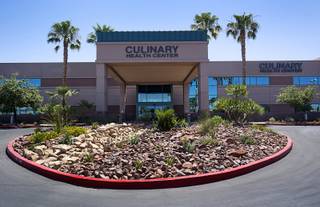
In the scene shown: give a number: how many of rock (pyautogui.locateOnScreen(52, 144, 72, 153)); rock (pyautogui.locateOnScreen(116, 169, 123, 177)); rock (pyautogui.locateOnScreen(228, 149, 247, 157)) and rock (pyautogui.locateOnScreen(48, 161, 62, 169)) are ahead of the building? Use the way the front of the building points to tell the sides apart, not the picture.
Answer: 4

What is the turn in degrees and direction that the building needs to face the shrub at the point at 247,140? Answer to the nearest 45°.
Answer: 0° — it already faces it

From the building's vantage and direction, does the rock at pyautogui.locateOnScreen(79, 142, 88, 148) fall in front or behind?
in front

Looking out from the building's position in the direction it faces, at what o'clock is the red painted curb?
The red painted curb is roughly at 12 o'clock from the building.

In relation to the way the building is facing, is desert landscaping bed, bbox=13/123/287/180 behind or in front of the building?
in front

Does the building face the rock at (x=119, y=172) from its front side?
yes

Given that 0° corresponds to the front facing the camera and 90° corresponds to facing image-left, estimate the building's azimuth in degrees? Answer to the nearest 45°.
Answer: approximately 0°

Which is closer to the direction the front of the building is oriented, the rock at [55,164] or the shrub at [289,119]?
the rock

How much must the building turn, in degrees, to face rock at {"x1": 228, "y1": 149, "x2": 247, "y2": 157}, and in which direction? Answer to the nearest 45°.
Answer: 0° — it already faces it

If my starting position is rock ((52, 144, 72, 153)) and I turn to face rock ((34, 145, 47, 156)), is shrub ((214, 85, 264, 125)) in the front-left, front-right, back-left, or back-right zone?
back-right

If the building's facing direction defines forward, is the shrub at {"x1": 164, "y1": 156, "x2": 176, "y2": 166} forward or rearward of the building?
forward

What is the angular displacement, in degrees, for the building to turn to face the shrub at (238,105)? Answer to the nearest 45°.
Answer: approximately 45° to its left

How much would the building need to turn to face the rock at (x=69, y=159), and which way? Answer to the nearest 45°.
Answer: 0° — it already faces it
